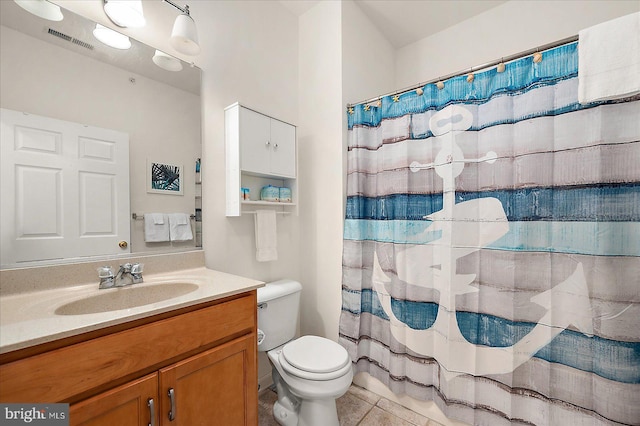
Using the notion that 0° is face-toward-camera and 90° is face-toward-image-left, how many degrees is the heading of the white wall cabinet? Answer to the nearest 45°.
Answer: approximately 315°

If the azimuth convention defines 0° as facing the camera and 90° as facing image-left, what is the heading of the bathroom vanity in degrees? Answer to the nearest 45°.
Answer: approximately 315°

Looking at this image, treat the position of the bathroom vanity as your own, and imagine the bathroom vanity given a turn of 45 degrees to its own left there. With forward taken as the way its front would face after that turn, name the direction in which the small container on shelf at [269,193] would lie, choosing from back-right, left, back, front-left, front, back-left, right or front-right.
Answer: front-left

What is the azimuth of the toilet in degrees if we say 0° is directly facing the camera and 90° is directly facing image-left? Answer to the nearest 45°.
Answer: approximately 315°

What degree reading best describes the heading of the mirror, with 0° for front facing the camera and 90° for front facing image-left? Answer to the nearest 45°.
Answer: approximately 315°

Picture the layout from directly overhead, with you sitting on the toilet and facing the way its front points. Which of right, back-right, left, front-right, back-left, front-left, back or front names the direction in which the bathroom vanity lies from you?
right

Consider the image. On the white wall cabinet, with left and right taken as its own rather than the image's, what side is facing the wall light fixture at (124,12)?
right

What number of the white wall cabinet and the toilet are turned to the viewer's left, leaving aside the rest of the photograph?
0

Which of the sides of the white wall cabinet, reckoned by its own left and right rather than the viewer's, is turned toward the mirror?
right

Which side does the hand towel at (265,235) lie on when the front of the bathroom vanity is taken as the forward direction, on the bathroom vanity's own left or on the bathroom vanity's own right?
on the bathroom vanity's own left
